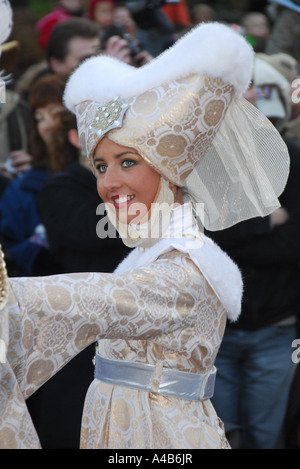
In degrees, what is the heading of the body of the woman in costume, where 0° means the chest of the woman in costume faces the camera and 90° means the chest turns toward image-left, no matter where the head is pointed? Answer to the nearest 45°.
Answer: approximately 90°

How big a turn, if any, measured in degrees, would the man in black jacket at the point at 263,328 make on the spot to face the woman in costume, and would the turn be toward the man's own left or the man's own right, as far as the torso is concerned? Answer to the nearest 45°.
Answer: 0° — they already face them

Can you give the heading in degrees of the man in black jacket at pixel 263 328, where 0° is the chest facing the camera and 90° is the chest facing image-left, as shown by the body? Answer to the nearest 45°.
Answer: approximately 0°

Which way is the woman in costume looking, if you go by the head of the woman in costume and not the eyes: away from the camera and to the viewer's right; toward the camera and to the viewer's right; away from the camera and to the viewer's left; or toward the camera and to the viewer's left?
toward the camera and to the viewer's left
